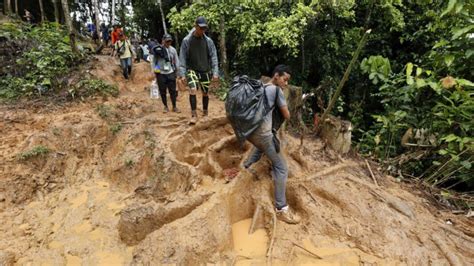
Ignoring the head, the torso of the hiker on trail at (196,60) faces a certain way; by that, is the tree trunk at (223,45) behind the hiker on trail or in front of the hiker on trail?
behind

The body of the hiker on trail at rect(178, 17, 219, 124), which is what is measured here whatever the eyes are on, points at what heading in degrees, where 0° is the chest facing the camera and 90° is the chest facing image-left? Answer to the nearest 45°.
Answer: approximately 0°

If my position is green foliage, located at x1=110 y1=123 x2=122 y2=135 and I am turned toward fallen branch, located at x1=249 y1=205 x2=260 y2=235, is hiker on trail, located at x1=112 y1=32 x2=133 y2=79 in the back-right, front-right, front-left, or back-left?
back-left

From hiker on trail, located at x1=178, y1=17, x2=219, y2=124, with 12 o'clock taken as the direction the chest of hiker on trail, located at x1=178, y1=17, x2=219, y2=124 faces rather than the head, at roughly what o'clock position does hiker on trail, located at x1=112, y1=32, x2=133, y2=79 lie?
hiker on trail, located at x1=112, y1=32, x2=133, y2=79 is roughly at 5 o'clock from hiker on trail, located at x1=178, y1=17, x2=219, y2=124.

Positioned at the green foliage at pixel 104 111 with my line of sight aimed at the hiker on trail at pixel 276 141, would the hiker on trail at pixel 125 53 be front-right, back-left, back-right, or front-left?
back-left

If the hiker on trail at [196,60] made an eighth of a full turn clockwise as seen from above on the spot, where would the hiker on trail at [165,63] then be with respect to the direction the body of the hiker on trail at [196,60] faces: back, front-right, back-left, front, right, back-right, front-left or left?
right

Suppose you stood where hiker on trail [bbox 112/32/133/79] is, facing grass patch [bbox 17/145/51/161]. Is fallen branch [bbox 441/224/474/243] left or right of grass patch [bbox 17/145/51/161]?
left
